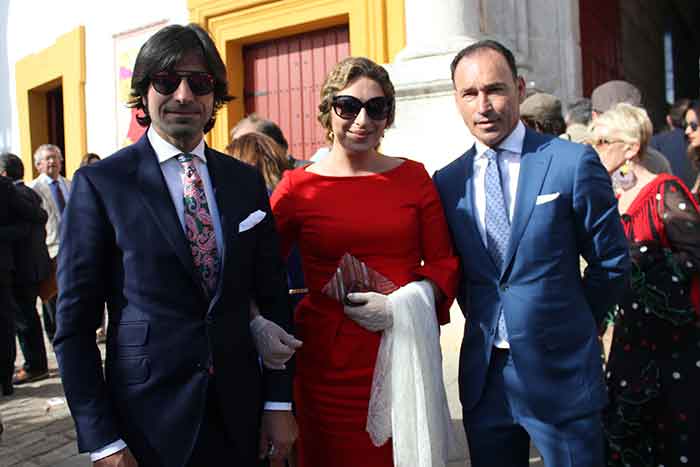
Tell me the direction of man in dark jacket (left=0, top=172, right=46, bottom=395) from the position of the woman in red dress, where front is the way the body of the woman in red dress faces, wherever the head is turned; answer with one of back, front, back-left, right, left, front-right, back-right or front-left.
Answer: back-right

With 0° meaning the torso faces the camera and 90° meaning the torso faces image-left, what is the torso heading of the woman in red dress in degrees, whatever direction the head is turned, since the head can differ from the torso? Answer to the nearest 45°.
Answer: approximately 0°

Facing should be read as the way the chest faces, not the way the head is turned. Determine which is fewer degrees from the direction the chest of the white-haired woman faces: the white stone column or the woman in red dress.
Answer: the woman in red dress

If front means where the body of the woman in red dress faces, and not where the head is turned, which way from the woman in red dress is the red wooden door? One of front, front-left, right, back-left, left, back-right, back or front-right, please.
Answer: back

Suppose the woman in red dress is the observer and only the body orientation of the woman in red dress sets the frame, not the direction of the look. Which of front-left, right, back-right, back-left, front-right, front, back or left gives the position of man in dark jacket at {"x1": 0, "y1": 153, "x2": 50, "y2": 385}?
back-right

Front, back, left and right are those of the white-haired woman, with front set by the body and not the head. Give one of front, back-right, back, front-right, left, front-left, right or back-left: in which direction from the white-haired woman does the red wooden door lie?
right

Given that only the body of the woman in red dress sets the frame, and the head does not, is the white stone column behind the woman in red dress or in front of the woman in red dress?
behind

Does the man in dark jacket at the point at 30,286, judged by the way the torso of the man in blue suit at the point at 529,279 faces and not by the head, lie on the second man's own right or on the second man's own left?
on the second man's own right

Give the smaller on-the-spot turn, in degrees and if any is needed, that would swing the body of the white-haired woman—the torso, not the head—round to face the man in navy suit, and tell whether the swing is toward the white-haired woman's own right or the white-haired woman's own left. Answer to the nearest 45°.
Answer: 0° — they already face them

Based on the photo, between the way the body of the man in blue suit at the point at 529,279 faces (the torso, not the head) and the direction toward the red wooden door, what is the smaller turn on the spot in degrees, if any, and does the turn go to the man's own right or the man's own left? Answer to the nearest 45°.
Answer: approximately 90° to the man's own right

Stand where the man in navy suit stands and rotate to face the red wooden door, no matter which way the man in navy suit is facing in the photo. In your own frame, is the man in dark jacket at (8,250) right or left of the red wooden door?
left

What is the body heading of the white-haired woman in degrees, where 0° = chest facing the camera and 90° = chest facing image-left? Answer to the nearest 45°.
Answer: approximately 45°

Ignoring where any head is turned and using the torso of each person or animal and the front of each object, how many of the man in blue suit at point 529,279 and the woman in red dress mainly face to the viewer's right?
0

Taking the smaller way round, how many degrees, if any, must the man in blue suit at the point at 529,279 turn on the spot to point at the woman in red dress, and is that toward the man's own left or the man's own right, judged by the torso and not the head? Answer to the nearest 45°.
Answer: approximately 45° to the man's own right
